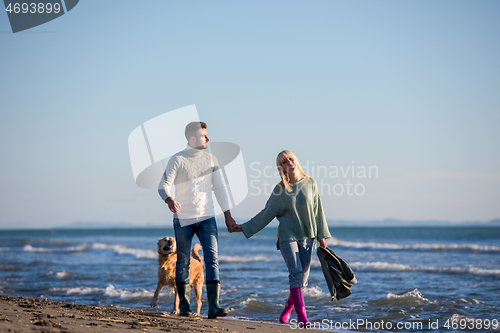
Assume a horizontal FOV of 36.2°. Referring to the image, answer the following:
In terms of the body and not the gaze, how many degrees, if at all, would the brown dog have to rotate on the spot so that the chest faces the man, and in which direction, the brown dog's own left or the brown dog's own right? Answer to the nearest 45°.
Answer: approximately 45° to the brown dog's own left

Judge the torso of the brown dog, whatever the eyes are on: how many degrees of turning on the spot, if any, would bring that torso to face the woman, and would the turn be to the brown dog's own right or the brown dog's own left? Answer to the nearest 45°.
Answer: approximately 90° to the brown dog's own left

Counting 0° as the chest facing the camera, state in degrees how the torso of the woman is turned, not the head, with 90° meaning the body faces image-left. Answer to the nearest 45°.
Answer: approximately 0°

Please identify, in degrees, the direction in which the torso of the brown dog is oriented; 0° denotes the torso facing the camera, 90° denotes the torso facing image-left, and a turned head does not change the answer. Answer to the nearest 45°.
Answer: approximately 45°

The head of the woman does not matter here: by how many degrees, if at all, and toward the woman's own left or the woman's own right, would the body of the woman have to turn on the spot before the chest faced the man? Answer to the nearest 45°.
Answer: approximately 90° to the woman's own right
